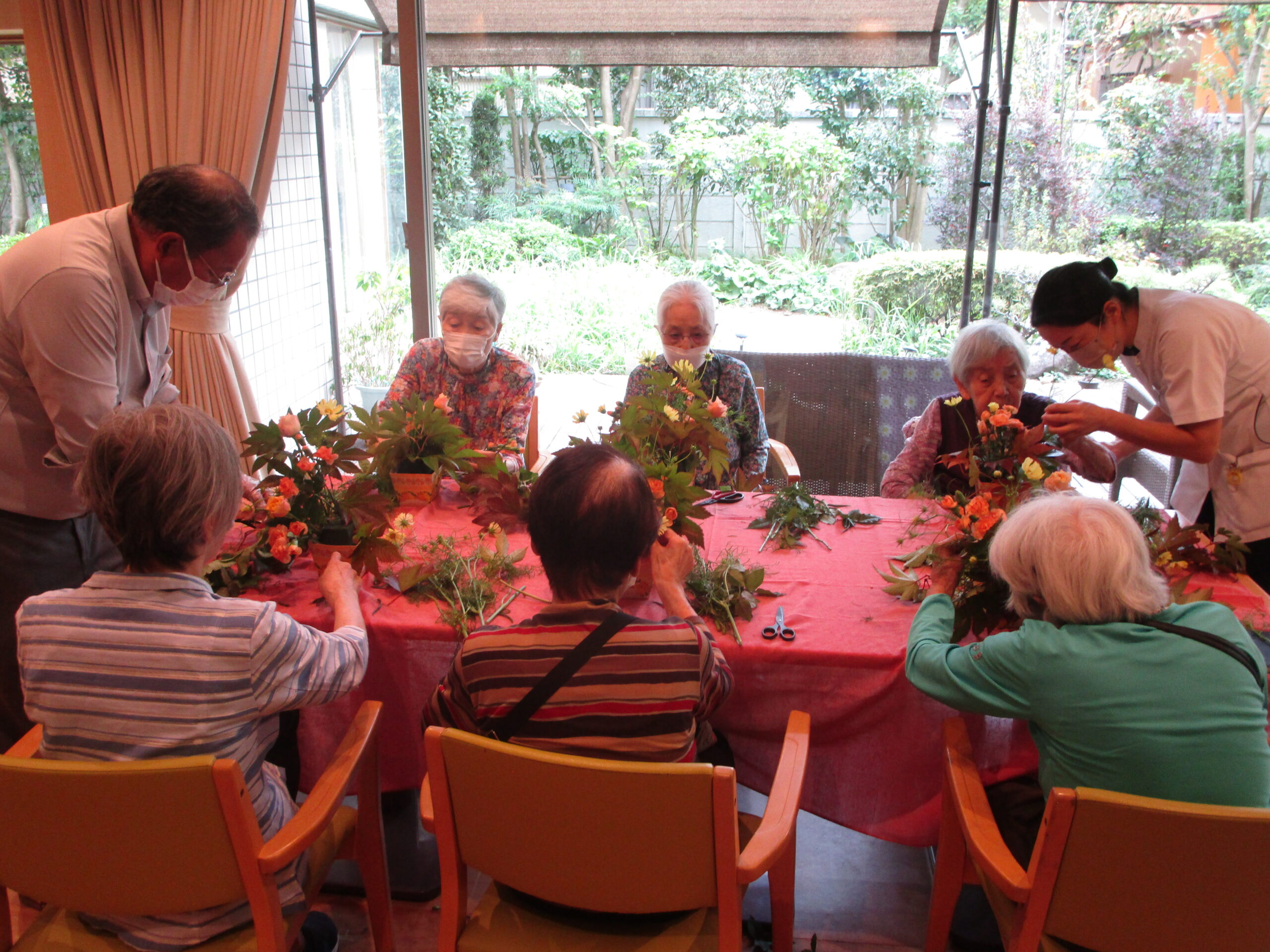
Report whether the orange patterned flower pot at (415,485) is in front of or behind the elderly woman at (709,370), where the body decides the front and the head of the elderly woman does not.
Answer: in front

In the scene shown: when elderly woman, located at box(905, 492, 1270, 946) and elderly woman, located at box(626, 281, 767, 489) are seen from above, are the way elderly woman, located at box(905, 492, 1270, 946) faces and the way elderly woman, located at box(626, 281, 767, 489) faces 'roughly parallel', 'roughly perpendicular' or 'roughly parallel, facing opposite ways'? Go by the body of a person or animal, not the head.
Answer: roughly parallel, facing opposite ways

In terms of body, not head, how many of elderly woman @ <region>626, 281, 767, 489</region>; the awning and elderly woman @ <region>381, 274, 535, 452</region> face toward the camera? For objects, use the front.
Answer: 2

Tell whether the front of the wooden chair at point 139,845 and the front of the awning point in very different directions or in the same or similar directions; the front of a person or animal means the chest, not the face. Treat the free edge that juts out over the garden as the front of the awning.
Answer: same or similar directions

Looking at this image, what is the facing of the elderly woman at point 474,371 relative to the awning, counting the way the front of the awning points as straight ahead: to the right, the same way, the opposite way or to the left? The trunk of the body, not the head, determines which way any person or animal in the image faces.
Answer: the opposite way

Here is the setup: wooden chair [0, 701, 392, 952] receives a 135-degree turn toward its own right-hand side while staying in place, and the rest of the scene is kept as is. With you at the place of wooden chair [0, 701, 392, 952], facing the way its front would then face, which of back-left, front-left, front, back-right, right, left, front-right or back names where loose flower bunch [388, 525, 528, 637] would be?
back-left

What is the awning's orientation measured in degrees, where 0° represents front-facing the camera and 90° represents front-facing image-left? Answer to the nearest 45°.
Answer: approximately 180°

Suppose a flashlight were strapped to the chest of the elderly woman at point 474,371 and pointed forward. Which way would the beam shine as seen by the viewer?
toward the camera

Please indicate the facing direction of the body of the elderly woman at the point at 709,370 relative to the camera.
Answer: toward the camera

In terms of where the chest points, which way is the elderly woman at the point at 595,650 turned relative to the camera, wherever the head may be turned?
away from the camera

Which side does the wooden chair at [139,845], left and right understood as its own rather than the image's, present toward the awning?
front

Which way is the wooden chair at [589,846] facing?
away from the camera

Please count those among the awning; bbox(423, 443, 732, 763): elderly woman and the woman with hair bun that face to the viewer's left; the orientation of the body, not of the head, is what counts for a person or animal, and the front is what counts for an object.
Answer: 1

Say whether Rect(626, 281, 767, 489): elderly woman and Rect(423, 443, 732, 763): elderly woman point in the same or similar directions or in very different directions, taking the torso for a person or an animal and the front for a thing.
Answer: very different directions

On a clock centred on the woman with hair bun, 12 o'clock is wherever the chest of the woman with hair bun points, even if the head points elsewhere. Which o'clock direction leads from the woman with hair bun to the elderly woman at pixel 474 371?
The elderly woman is roughly at 12 o'clock from the woman with hair bun.

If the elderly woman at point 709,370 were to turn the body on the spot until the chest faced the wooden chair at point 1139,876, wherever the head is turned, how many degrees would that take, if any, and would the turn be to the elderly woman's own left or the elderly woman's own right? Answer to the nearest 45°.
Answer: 0° — they already face it

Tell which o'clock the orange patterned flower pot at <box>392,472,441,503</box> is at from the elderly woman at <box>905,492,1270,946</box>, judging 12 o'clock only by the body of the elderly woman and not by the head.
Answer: The orange patterned flower pot is roughly at 11 o'clock from the elderly woman.

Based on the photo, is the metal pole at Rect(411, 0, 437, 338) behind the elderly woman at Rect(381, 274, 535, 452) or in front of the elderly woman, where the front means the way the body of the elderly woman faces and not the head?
behind
